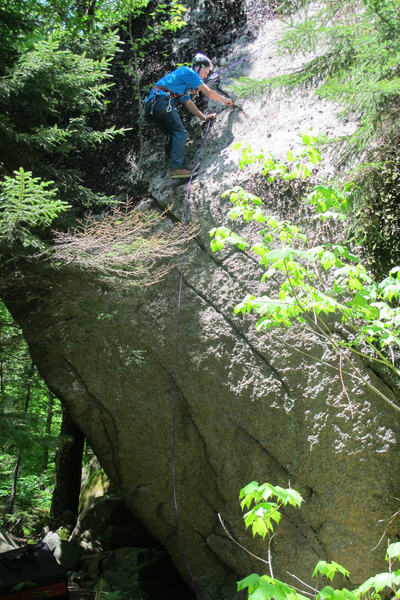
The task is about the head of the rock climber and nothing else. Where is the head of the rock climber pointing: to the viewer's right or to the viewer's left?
to the viewer's right

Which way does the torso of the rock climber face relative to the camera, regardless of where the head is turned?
to the viewer's right
